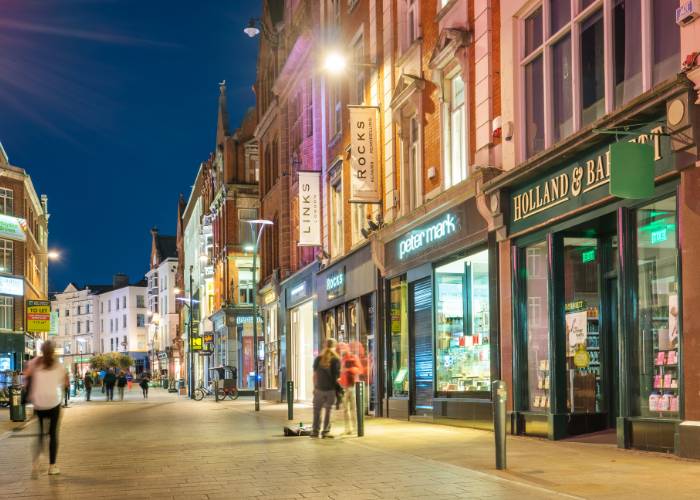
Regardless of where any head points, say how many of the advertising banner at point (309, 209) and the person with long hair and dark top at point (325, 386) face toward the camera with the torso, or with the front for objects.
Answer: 1

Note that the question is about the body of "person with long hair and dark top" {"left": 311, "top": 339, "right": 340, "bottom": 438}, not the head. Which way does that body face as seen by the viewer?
away from the camera

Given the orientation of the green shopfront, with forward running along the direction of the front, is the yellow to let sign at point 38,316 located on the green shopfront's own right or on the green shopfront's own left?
on the green shopfront's own right

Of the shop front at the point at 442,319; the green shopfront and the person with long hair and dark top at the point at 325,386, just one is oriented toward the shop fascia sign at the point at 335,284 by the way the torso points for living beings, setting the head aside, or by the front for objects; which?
the person with long hair and dark top

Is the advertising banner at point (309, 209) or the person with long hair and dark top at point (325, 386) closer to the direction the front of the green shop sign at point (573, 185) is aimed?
the person with long hair and dark top

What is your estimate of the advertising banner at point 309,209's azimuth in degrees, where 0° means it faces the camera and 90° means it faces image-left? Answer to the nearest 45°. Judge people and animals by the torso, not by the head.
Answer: approximately 0°

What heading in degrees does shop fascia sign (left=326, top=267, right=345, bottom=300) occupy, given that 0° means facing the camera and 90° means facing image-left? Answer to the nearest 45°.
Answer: approximately 45°

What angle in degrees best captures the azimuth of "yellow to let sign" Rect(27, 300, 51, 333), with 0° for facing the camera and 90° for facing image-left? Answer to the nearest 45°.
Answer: approximately 0°

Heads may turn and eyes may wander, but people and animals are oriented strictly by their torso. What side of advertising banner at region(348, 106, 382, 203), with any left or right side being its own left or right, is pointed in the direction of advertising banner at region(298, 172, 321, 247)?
back

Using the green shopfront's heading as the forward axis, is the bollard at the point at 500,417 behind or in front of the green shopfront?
in front

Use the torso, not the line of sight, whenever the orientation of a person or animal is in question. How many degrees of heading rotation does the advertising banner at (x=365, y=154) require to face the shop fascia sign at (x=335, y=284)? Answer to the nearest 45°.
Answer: approximately 180°
